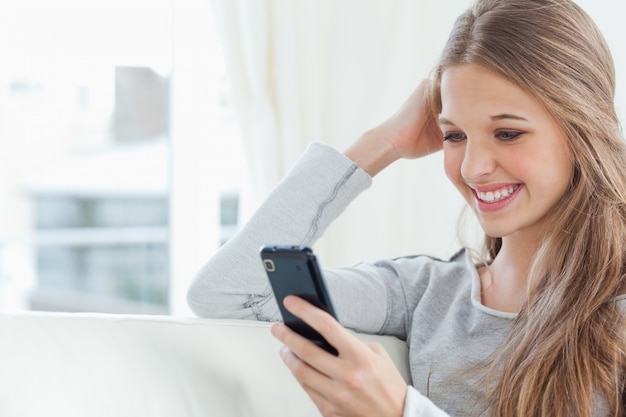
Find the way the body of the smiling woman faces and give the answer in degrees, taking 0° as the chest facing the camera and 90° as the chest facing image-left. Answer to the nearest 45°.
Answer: approximately 45°

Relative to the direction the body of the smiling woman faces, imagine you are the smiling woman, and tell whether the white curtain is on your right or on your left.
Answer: on your right

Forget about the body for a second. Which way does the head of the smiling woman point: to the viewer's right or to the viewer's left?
to the viewer's left
